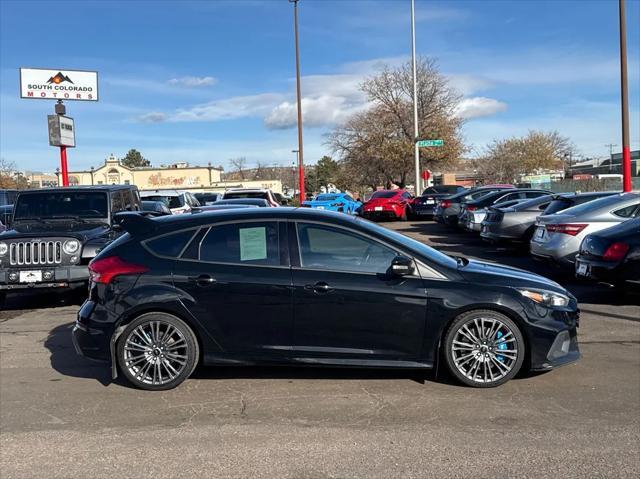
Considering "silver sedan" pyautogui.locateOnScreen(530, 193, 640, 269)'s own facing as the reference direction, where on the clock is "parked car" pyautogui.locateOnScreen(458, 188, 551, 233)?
The parked car is roughly at 10 o'clock from the silver sedan.

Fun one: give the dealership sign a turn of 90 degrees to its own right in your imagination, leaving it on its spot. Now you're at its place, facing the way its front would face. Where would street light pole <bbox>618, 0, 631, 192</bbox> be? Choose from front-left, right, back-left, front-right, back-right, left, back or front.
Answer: back-left

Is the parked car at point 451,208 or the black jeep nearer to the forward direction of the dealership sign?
the black jeep

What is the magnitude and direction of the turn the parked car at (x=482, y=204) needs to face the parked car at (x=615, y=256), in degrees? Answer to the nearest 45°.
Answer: approximately 135° to its right

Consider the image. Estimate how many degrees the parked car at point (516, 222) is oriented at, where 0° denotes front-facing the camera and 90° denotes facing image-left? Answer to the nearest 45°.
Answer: approximately 225°

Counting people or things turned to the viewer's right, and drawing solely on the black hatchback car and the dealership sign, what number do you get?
1

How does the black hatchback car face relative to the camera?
to the viewer's right

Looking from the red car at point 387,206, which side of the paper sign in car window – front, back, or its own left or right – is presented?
back

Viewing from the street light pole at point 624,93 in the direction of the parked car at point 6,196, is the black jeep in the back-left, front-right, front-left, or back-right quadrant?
front-left

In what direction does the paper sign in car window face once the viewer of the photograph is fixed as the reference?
facing the viewer

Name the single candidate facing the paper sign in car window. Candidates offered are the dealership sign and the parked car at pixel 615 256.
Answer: the dealership sign

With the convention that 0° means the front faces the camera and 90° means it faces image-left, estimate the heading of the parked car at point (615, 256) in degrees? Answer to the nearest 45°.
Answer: approximately 225°

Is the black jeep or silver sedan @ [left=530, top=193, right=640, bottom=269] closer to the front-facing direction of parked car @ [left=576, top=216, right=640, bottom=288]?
the silver sedan

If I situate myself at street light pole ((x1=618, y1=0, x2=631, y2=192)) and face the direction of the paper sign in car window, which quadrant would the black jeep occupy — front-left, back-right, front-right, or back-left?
front-right

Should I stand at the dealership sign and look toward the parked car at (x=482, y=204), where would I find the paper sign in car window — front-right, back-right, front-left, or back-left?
front-right

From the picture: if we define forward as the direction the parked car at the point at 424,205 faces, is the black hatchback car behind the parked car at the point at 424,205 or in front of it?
behind
